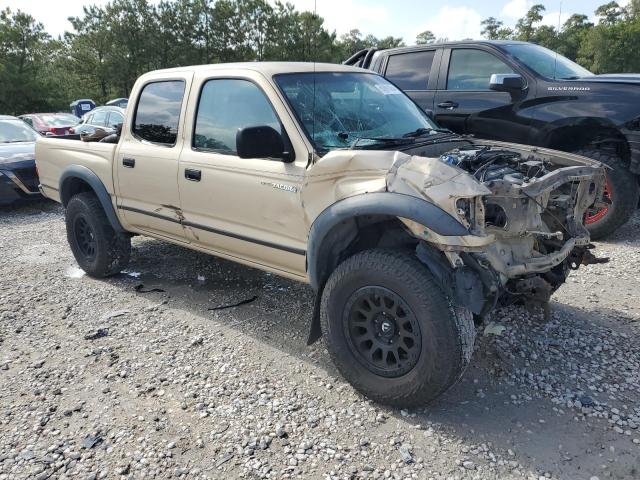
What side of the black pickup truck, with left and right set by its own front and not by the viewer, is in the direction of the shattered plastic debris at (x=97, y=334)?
right

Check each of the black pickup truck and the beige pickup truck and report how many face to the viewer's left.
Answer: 0

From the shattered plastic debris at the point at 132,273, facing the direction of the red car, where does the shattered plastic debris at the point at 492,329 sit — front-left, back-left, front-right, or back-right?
back-right

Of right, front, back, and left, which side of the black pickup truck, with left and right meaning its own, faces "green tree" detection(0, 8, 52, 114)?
back

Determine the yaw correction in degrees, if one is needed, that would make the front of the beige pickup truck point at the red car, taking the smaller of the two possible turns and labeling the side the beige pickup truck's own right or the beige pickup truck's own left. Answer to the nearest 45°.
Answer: approximately 180°

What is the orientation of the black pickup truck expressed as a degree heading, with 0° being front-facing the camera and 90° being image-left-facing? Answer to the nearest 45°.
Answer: approximately 315°

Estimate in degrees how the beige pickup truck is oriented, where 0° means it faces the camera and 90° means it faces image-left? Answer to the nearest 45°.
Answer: approximately 315°

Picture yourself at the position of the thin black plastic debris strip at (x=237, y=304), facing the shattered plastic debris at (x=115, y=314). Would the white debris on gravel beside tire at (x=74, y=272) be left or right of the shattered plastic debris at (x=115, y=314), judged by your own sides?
right

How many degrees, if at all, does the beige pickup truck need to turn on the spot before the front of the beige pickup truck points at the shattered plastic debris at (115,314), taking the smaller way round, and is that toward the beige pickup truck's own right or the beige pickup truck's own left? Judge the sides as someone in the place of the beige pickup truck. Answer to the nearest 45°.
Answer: approximately 180°

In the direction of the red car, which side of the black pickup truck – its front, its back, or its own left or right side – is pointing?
back

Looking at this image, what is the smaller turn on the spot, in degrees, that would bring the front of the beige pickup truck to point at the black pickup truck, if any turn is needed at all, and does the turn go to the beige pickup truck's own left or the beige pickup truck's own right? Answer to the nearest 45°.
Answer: approximately 90° to the beige pickup truck's own left

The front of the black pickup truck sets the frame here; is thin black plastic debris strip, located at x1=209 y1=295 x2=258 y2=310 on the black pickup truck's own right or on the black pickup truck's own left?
on the black pickup truck's own right
